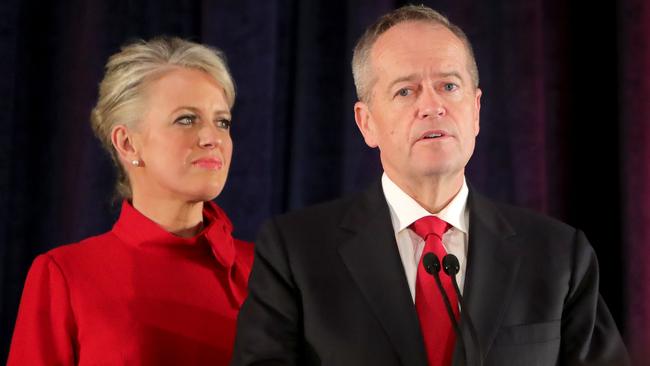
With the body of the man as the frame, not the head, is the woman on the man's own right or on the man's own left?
on the man's own right

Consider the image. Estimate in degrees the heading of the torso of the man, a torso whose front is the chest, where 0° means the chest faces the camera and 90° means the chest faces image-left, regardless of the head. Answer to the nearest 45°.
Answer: approximately 0°

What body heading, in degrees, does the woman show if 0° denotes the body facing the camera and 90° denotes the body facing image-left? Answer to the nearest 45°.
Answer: approximately 315°
